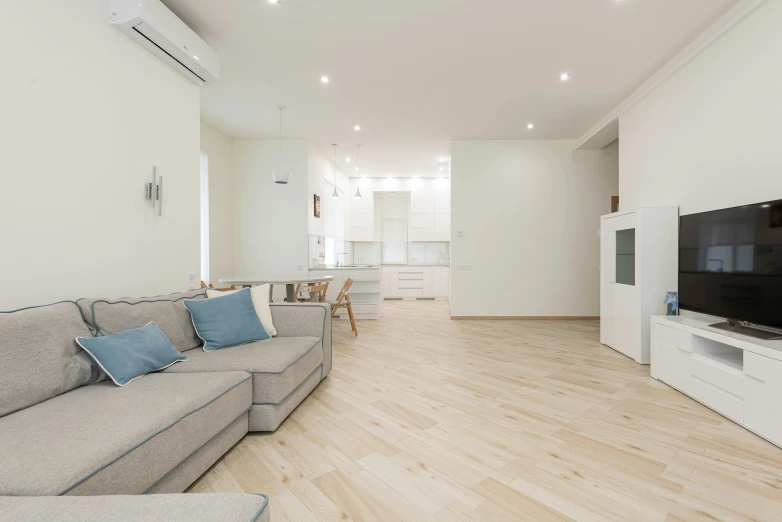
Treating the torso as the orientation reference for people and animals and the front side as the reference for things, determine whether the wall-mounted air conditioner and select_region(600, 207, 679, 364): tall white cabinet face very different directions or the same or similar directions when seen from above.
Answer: very different directions

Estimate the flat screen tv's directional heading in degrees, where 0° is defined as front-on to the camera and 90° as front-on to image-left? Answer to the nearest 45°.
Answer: approximately 45°

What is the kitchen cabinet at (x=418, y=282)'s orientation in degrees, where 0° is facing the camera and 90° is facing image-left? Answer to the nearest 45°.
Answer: approximately 0°

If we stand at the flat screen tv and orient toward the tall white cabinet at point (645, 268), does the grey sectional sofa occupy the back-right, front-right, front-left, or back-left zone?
back-left

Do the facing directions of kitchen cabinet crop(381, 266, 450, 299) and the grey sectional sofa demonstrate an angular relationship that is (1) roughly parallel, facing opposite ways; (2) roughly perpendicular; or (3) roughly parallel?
roughly perpendicular

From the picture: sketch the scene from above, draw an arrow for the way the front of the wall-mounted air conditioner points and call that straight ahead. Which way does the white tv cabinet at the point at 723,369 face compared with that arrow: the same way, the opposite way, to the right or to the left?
the opposite way

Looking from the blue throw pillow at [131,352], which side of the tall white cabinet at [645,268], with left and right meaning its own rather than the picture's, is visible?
front

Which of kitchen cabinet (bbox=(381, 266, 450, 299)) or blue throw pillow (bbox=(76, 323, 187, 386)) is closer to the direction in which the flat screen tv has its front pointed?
the blue throw pillow

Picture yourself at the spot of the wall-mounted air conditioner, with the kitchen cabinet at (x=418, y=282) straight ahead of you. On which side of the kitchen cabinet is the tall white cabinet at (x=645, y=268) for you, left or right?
right

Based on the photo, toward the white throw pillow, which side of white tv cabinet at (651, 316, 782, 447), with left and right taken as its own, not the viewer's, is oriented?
front

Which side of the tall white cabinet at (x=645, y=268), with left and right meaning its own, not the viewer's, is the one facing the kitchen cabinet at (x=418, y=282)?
right

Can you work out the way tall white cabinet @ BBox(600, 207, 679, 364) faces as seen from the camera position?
facing the viewer and to the left of the viewer

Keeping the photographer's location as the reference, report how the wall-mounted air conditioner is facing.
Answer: facing the viewer and to the right of the viewer

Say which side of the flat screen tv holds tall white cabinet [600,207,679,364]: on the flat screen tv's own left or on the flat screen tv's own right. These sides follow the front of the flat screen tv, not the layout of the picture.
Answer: on the flat screen tv's own right
